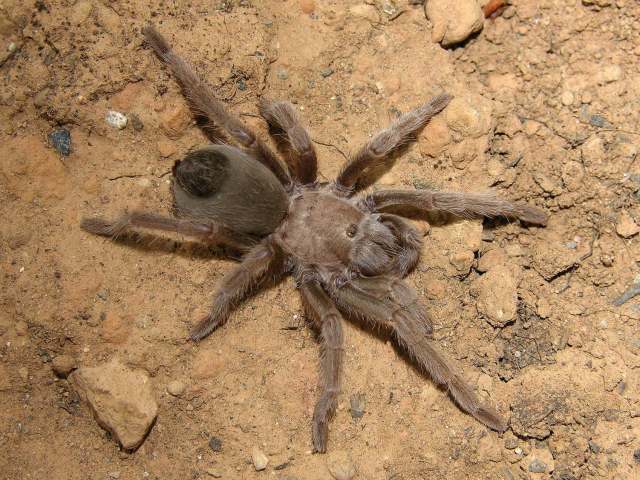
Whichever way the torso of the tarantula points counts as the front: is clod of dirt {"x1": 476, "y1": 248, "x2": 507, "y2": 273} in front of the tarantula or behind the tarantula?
in front

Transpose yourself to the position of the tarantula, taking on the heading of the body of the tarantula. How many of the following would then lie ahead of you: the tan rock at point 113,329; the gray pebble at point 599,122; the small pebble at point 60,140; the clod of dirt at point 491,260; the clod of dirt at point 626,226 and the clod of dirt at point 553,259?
4

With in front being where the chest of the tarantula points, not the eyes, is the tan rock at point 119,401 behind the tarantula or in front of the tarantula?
behind

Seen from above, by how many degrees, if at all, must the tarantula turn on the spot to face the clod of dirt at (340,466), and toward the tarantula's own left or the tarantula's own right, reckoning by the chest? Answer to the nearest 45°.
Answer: approximately 90° to the tarantula's own right

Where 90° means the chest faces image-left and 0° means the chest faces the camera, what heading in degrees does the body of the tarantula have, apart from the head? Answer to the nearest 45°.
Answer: approximately 270°

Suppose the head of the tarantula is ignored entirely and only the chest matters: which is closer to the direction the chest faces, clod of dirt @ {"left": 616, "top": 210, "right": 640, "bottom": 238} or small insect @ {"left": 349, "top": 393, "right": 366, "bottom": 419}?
the clod of dirt

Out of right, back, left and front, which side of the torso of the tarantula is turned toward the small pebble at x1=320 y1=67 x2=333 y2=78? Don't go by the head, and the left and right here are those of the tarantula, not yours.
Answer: left

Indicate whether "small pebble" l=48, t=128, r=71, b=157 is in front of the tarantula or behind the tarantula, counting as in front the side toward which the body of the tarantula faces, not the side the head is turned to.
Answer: behind

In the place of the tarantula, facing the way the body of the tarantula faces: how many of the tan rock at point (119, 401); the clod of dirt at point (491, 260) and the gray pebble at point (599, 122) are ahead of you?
2

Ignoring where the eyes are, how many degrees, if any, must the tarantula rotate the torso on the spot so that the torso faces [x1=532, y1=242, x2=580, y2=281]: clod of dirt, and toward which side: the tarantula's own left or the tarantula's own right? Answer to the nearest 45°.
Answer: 0° — it already faces it

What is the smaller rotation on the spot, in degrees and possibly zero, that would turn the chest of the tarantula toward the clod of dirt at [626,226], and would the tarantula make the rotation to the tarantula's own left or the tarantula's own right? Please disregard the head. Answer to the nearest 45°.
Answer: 0° — it already faces it
